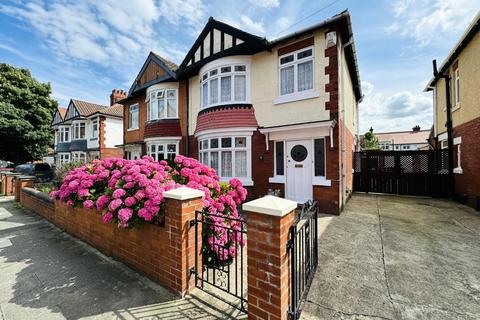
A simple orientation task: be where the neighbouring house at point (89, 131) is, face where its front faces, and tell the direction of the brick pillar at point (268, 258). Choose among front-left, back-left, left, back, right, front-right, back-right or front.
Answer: front-left

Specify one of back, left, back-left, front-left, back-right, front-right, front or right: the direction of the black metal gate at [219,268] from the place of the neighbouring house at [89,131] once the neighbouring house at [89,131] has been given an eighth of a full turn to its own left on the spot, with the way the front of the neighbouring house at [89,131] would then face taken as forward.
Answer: front

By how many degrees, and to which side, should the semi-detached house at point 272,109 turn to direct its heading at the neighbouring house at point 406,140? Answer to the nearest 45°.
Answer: approximately 180°

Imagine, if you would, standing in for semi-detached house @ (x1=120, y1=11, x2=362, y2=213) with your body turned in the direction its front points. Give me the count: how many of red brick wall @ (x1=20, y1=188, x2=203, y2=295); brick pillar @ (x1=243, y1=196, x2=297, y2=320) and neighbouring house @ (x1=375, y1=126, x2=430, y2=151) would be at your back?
1

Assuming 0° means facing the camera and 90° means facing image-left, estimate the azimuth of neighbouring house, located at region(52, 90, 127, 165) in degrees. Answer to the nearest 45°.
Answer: approximately 45°

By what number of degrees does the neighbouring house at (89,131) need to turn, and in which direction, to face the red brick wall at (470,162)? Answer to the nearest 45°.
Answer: approximately 90° to its left

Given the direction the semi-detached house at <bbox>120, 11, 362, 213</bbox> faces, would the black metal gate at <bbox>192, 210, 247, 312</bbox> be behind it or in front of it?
in front

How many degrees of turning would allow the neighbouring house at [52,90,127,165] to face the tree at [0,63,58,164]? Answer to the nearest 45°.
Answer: approximately 45° to its right

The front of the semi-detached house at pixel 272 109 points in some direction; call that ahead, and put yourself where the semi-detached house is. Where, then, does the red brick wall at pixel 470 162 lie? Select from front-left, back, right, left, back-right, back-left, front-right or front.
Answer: back-left

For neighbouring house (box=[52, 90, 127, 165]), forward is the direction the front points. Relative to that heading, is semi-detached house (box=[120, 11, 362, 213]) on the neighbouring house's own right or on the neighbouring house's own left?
on the neighbouring house's own left

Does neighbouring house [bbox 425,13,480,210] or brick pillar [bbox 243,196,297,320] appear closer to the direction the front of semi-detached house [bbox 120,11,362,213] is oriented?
the brick pillar

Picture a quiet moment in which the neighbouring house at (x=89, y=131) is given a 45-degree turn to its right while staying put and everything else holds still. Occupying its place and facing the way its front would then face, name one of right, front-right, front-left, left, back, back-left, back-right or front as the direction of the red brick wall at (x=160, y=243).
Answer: left

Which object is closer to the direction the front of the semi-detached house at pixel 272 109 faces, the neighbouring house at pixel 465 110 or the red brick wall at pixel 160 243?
the red brick wall

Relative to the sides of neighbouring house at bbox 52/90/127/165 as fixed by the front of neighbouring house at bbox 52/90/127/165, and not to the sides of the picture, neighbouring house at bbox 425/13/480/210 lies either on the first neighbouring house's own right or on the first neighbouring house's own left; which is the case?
on the first neighbouring house's own left

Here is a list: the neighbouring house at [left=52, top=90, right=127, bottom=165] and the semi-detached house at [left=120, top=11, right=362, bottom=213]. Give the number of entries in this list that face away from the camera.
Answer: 0

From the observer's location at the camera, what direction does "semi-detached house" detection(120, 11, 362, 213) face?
facing the viewer and to the left of the viewer
